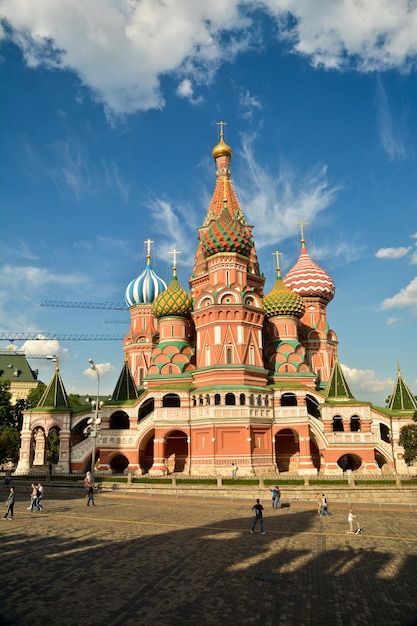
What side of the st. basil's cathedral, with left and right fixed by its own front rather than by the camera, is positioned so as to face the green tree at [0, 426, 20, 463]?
right

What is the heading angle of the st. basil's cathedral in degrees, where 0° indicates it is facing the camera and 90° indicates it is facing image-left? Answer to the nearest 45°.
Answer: approximately 0°

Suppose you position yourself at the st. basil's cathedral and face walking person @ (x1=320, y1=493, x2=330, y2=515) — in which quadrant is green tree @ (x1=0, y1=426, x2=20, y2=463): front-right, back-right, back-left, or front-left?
back-right

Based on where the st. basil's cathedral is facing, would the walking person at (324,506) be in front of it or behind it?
in front

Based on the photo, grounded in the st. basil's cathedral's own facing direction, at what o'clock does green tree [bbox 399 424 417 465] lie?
The green tree is roughly at 10 o'clock from the st. basil's cathedral.

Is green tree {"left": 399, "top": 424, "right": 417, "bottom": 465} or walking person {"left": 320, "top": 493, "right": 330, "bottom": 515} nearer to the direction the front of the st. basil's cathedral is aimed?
the walking person
